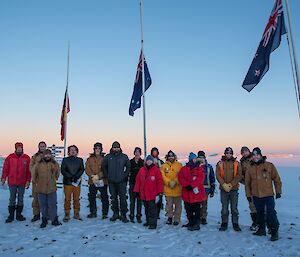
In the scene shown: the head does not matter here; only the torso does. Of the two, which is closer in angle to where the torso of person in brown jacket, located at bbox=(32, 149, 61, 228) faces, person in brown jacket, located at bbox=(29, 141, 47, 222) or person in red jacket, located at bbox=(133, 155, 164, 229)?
the person in red jacket

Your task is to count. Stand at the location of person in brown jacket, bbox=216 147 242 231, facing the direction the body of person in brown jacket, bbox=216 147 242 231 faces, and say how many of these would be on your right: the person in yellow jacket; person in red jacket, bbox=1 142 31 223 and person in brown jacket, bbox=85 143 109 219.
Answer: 3

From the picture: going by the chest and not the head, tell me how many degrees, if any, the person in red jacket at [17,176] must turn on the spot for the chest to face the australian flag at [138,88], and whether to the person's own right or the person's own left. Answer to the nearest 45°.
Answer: approximately 90° to the person's own left

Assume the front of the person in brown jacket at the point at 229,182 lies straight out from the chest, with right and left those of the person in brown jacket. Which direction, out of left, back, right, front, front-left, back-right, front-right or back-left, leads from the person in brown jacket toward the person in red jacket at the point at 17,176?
right

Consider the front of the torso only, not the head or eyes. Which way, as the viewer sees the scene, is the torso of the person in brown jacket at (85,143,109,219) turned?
toward the camera

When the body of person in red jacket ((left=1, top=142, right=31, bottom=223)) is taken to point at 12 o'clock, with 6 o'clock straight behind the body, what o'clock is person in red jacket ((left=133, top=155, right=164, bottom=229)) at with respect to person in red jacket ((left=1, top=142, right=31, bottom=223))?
person in red jacket ((left=133, top=155, right=164, bottom=229)) is roughly at 10 o'clock from person in red jacket ((left=1, top=142, right=31, bottom=223)).

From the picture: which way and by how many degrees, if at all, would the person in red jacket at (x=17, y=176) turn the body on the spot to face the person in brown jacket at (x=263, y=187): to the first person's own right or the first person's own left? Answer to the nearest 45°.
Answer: approximately 45° to the first person's own left

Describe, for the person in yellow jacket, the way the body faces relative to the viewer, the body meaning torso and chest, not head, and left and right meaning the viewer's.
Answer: facing the viewer

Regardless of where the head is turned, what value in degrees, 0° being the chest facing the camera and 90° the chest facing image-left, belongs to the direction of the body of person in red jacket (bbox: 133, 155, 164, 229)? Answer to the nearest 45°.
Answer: approximately 0°

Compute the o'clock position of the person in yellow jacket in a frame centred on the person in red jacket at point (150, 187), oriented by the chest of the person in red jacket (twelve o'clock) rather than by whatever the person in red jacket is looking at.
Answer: The person in yellow jacket is roughly at 8 o'clock from the person in red jacket.
